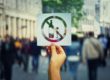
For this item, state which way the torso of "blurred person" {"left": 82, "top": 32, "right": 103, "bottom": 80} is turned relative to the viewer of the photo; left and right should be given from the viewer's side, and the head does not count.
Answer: facing away from the viewer
